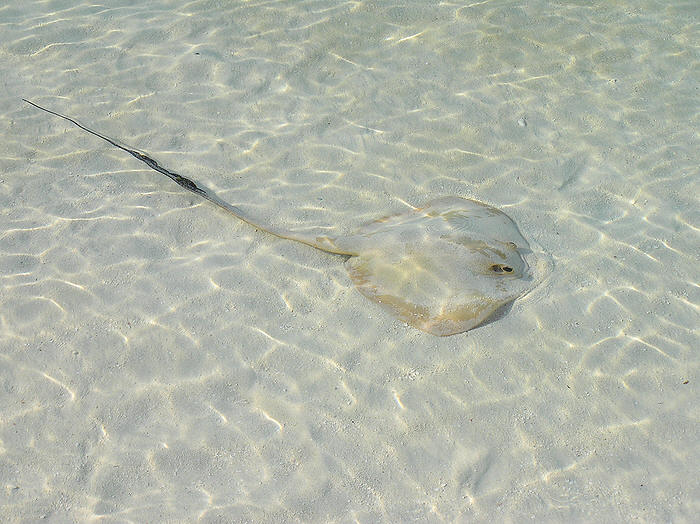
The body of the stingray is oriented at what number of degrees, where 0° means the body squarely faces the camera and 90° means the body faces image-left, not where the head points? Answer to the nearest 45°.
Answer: approximately 270°
